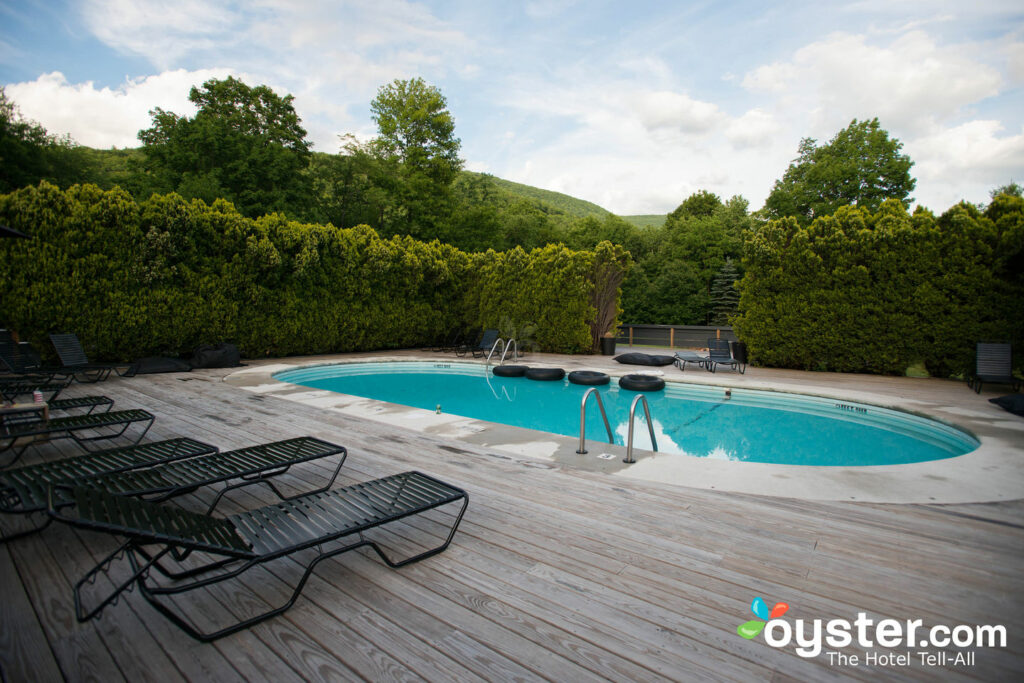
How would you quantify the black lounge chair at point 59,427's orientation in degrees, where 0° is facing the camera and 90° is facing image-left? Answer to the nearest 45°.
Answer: approximately 225°

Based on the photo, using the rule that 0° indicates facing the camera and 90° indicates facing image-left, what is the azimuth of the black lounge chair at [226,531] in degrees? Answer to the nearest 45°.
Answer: approximately 225°

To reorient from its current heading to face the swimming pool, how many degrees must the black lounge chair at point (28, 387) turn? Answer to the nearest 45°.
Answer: approximately 45° to its right

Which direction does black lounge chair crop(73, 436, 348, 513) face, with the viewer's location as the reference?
facing away from the viewer and to the right of the viewer

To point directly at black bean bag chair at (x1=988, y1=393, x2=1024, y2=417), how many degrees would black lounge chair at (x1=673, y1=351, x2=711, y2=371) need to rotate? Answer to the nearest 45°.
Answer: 0° — it already faces it

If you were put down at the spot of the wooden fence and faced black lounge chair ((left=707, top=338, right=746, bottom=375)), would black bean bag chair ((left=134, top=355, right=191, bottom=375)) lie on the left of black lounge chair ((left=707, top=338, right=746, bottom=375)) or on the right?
right

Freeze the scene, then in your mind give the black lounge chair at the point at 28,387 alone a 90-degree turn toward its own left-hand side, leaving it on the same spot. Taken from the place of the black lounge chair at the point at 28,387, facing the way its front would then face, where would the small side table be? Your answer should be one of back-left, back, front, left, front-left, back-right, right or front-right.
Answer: back

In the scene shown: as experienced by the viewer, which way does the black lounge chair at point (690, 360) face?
facing the viewer and to the right of the viewer

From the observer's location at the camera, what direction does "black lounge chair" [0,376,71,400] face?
facing to the right of the viewer

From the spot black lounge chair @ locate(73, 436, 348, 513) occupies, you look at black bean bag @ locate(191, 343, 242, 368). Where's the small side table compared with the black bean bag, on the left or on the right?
left

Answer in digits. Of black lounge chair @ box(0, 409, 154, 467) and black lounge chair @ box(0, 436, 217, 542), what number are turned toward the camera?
0

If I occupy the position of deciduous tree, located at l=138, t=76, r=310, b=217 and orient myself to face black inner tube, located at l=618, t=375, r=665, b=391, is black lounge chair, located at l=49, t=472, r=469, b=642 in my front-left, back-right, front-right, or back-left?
front-right
